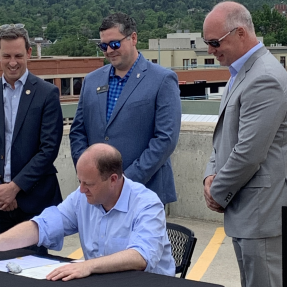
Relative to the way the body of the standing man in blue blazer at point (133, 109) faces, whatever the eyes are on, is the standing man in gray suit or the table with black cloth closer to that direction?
the table with black cloth

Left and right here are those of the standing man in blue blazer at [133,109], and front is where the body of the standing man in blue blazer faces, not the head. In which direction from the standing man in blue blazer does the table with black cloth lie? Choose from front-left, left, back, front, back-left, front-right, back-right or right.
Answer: front-left

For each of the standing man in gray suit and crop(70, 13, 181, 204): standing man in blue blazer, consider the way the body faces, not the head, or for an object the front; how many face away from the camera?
0

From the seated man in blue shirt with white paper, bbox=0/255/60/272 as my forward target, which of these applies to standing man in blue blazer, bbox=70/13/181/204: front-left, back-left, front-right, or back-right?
back-right

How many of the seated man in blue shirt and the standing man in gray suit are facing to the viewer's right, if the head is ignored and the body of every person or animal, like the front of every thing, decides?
0

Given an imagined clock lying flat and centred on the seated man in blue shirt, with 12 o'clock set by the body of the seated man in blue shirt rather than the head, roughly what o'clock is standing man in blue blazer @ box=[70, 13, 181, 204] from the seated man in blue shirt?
The standing man in blue blazer is roughly at 5 o'clock from the seated man in blue shirt.

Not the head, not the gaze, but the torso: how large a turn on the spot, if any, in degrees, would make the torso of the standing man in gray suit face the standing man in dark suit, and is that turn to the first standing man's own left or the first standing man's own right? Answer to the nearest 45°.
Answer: approximately 45° to the first standing man's own right

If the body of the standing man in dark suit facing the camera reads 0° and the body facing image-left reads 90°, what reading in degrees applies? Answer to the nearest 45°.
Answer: approximately 45°

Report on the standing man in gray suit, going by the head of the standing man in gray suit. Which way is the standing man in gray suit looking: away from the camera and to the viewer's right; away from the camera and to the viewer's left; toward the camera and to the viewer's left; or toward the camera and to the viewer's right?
toward the camera and to the viewer's left

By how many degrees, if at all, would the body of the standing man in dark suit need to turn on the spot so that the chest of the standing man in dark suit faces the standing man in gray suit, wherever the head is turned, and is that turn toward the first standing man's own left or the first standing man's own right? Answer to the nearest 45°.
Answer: approximately 90° to the first standing man's own left

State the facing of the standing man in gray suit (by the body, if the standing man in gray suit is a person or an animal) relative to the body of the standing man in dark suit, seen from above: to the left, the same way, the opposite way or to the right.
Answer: to the right

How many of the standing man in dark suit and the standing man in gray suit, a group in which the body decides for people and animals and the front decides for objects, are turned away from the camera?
0

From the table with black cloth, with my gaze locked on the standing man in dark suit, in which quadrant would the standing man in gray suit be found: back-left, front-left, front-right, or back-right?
front-right

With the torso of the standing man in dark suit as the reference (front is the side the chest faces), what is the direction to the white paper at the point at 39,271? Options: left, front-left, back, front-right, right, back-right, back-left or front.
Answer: front-left

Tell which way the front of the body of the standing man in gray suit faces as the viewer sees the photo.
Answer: to the viewer's left

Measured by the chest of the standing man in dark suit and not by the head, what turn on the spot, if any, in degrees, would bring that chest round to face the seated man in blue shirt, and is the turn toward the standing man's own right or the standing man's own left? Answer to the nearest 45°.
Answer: approximately 45° to the standing man's own left
